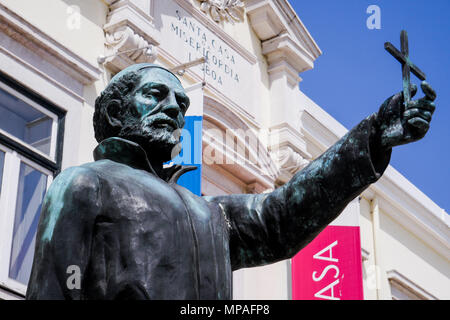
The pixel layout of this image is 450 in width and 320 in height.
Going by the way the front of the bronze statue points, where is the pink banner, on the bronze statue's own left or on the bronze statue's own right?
on the bronze statue's own left

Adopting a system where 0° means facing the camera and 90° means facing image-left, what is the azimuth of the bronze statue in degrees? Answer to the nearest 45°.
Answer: approximately 315°
